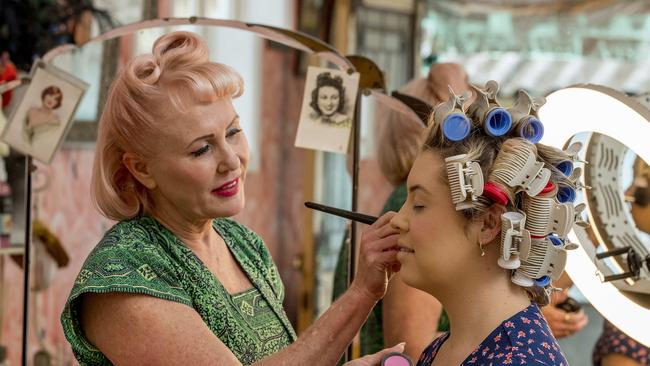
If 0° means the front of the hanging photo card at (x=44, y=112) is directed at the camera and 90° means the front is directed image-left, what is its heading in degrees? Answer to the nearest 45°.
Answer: approximately 0°

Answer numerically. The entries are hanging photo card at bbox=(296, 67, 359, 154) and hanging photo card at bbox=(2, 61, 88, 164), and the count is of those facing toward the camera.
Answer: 2

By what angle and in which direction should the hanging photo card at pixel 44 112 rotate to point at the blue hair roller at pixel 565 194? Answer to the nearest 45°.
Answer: approximately 45° to its left

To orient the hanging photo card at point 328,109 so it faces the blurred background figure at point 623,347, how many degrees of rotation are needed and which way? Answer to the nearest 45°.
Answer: approximately 90° to its left
